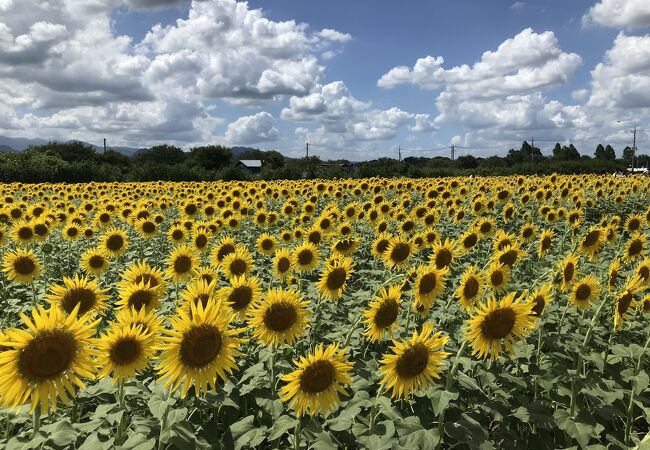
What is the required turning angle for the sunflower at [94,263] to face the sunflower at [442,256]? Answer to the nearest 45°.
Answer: approximately 45° to its left

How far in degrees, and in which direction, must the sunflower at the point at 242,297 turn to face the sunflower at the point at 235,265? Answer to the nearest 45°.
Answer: approximately 180°

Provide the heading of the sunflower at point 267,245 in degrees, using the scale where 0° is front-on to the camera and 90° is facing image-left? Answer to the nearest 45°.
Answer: approximately 0°

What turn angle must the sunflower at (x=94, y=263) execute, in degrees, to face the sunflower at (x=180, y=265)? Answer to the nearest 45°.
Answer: approximately 45° to its left

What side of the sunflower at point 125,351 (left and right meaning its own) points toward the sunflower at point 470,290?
left
